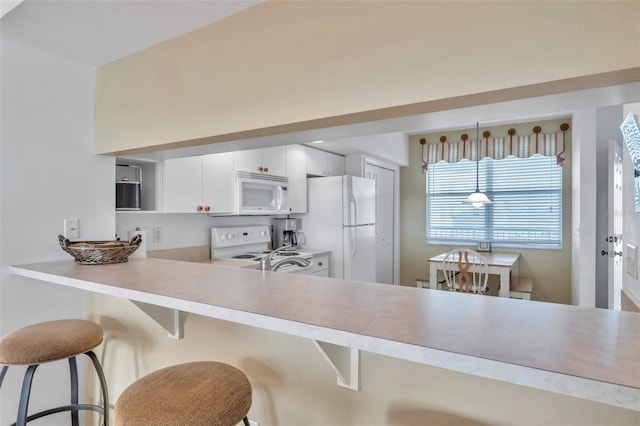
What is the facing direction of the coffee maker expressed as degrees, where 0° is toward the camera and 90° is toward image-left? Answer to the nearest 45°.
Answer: approximately 315°

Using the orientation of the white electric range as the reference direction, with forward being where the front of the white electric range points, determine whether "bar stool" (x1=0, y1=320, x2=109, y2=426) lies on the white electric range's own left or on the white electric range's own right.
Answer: on the white electric range's own right

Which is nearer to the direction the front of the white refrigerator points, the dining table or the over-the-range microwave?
the dining table

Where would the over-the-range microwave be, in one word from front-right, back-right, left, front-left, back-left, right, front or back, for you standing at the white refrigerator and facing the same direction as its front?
right

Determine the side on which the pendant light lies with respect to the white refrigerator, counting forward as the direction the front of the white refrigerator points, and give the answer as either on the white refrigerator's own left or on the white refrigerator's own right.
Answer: on the white refrigerator's own left

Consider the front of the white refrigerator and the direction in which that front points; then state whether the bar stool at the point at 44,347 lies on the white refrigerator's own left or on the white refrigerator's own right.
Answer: on the white refrigerator's own right

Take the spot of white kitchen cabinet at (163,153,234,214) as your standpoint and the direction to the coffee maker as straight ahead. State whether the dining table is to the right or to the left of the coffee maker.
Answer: right

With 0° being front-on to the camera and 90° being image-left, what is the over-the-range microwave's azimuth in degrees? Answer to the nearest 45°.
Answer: approximately 315°

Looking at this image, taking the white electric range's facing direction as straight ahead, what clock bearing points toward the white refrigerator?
The white refrigerator is roughly at 10 o'clock from the white electric range.

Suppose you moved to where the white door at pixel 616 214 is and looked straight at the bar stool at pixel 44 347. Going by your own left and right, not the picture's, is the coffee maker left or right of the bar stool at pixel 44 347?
right

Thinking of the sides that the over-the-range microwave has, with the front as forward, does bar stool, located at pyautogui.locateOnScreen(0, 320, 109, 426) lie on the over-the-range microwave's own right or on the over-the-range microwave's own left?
on the over-the-range microwave's own right

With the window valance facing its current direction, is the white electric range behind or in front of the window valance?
in front
